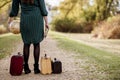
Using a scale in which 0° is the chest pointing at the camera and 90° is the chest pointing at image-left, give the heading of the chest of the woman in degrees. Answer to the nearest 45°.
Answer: approximately 180°

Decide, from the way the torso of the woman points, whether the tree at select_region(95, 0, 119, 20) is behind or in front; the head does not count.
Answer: in front

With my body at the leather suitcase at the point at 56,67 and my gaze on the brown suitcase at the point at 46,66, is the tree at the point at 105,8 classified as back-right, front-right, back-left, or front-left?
back-right
